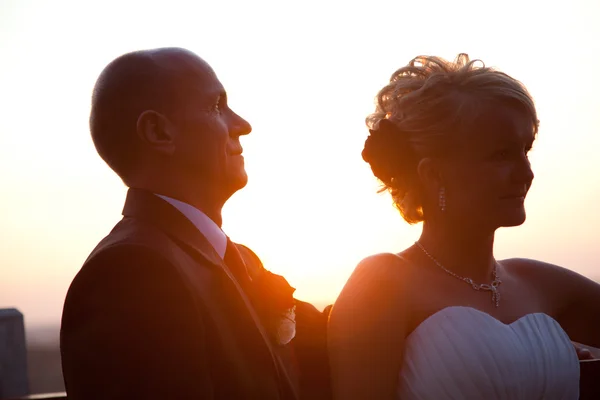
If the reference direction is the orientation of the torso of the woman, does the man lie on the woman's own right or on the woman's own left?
on the woman's own right

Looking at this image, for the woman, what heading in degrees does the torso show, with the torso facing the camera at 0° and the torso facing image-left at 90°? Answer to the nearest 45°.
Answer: approximately 315°

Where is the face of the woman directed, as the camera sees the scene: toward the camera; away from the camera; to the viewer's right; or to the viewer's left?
to the viewer's right

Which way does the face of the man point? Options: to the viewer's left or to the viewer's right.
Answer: to the viewer's right
